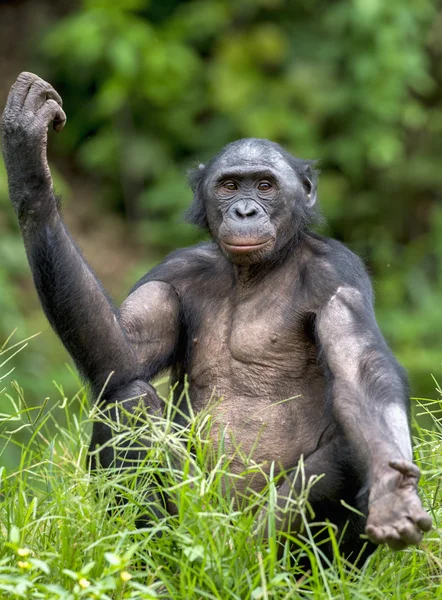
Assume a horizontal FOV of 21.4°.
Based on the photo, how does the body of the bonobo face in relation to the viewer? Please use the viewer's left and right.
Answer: facing the viewer
